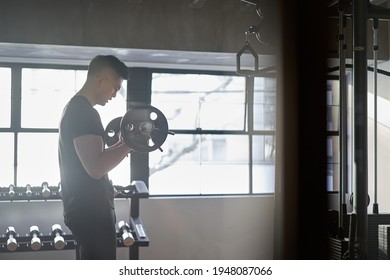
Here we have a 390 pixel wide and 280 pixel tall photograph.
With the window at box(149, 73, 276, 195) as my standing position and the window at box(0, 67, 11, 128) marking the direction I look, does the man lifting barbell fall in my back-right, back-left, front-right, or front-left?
front-left

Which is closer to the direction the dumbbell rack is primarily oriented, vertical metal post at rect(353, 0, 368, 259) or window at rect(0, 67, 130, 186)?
the vertical metal post

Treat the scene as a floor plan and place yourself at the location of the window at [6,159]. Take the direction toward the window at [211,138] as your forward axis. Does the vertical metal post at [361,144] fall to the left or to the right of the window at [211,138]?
right

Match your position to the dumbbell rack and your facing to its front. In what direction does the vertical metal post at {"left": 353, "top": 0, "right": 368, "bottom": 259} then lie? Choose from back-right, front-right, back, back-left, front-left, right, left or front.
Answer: front-left

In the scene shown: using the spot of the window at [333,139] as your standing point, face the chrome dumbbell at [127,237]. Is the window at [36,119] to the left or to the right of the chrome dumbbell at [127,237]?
right

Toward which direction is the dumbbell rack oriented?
toward the camera

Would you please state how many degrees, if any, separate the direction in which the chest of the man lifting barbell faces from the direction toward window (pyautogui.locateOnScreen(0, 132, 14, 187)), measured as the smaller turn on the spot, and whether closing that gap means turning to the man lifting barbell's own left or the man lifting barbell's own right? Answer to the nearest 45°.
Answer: approximately 90° to the man lifting barbell's own left

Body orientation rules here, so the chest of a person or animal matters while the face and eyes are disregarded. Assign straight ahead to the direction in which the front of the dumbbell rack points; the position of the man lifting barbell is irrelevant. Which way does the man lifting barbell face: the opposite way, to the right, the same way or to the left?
to the left

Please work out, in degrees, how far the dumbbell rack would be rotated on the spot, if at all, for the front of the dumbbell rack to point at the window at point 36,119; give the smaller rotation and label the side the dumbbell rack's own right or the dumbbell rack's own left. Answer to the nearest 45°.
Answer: approximately 180°

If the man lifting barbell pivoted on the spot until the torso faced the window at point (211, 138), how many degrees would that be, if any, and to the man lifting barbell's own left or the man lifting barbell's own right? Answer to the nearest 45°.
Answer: approximately 90° to the man lifting barbell's own left

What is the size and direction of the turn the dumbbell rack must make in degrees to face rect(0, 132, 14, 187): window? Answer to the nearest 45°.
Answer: approximately 135° to its right

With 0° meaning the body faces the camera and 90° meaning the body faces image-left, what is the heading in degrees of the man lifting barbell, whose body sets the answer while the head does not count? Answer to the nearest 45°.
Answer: approximately 270°

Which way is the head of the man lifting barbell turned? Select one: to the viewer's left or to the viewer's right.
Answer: to the viewer's right

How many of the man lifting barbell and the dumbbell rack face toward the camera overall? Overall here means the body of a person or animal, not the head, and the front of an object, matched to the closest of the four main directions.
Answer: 1

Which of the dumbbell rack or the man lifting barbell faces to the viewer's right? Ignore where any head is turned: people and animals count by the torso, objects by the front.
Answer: the man lifting barbell
